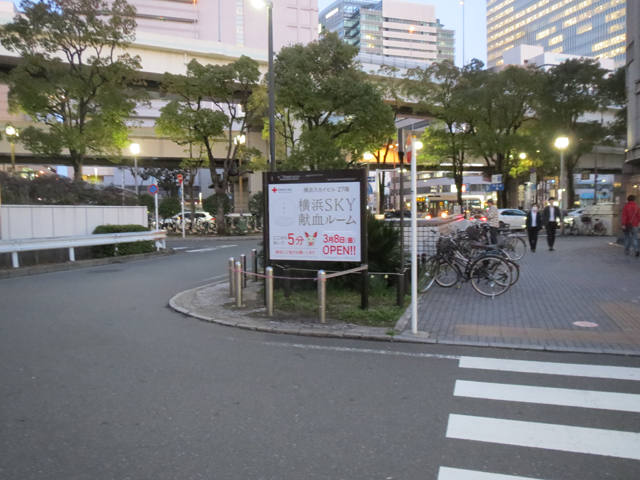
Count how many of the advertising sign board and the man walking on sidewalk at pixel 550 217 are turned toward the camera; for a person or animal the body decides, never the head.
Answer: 2

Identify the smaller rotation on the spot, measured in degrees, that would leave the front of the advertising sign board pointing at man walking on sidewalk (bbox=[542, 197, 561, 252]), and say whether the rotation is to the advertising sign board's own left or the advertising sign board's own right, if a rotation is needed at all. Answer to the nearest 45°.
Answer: approximately 135° to the advertising sign board's own left

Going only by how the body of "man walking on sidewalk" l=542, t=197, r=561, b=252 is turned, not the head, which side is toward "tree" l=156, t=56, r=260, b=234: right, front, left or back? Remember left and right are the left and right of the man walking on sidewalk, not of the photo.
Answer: right

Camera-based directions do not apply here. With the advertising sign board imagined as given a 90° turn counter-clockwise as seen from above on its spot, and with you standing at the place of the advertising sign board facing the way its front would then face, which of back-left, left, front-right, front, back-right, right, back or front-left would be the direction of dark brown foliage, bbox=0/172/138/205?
back-left

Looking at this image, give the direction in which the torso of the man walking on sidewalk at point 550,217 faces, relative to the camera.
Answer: toward the camera

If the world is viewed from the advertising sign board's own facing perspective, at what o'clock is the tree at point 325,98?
The tree is roughly at 6 o'clock from the advertising sign board.

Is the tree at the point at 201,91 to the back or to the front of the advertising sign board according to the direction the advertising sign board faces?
to the back

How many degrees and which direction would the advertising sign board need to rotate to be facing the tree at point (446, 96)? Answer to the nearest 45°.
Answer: approximately 180°

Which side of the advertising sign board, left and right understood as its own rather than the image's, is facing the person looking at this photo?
front

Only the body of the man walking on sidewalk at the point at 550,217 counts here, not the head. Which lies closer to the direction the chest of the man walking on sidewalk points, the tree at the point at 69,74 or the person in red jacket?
the person in red jacket

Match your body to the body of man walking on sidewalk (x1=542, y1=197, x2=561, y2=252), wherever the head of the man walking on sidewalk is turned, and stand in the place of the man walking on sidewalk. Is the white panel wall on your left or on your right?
on your right

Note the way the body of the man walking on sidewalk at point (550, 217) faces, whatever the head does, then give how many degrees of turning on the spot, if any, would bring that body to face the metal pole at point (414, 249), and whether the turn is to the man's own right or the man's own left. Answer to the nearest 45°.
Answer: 0° — they already face it

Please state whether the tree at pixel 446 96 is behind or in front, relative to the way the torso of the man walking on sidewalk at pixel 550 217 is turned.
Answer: behind

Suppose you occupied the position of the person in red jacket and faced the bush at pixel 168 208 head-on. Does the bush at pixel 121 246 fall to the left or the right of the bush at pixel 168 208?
left
